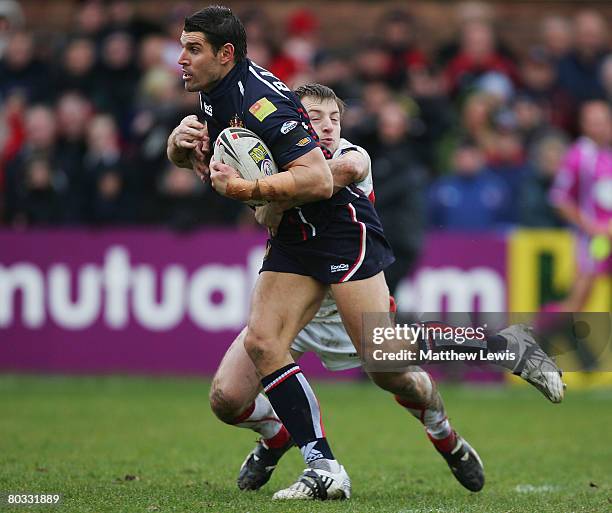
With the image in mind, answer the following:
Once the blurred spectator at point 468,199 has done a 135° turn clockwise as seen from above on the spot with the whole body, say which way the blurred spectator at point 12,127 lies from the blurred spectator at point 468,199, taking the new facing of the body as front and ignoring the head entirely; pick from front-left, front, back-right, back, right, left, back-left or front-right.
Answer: front-left

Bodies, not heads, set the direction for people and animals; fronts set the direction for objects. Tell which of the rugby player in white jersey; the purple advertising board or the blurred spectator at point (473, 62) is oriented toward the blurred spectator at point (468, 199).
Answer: the blurred spectator at point (473, 62)

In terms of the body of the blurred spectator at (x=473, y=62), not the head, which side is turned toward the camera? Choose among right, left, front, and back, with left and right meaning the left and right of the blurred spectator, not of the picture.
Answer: front

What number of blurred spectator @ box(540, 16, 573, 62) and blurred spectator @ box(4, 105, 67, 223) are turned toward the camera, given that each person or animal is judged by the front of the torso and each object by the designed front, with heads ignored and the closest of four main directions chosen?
2

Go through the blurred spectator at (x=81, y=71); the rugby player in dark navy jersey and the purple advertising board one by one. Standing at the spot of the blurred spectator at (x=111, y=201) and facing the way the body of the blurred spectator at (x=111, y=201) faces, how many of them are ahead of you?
2

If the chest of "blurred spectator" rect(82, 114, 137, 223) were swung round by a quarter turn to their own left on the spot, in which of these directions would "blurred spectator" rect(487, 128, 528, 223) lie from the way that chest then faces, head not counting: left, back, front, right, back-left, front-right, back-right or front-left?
front

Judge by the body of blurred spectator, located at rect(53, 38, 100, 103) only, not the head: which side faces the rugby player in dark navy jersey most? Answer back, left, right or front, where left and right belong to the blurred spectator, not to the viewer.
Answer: front

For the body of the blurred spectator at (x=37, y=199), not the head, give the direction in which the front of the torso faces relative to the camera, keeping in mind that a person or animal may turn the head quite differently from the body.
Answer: toward the camera

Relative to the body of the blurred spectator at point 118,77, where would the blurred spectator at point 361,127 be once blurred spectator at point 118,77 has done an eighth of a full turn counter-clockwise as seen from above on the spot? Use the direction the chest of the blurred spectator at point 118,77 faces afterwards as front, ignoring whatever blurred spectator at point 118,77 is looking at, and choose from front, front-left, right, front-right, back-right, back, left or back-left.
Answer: front

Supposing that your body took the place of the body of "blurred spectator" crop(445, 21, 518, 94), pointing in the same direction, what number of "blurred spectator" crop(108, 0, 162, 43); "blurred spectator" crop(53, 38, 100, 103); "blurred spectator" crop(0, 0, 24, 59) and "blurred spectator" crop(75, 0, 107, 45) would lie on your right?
4

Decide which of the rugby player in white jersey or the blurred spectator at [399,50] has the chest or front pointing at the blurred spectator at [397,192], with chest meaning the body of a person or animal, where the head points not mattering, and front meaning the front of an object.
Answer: the blurred spectator at [399,50]

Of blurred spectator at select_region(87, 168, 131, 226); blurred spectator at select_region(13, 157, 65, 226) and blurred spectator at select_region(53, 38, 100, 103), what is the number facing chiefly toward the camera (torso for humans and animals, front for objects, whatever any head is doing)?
3

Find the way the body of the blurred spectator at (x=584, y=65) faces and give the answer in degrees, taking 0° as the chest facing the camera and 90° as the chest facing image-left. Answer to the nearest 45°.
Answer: approximately 0°
